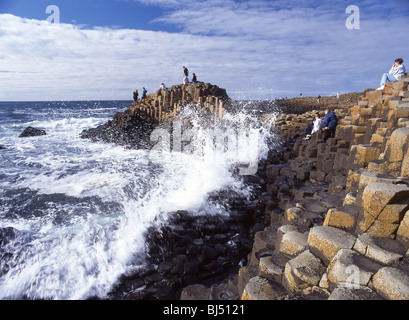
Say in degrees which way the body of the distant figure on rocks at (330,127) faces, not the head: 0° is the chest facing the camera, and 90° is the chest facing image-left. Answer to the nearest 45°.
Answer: approximately 90°

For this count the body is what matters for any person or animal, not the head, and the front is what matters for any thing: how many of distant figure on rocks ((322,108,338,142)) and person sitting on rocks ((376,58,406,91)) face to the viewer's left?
2

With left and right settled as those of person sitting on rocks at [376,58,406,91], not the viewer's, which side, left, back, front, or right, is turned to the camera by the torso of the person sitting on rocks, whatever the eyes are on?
left
